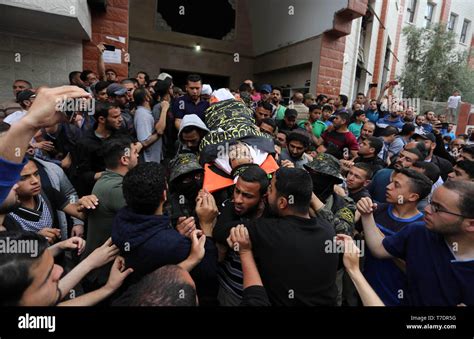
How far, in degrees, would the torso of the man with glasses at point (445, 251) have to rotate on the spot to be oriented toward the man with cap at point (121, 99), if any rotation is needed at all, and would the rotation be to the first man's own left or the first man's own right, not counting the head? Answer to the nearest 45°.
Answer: approximately 45° to the first man's own right

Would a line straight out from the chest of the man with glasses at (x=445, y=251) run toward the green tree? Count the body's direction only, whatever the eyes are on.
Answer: no

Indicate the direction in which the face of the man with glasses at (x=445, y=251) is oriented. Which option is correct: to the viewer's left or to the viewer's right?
to the viewer's left

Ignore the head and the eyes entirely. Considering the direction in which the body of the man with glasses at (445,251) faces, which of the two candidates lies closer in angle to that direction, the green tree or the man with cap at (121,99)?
the man with cap
